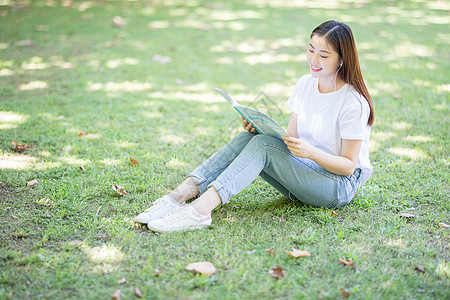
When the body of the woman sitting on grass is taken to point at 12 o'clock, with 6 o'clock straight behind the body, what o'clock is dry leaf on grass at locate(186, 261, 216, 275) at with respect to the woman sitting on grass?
The dry leaf on grass is roughly at 12 o'clock from the woman sitting on grass.

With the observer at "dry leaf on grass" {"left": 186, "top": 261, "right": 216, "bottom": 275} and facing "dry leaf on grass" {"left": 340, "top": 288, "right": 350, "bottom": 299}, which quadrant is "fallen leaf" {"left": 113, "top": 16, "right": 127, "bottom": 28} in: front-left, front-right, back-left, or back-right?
back-left

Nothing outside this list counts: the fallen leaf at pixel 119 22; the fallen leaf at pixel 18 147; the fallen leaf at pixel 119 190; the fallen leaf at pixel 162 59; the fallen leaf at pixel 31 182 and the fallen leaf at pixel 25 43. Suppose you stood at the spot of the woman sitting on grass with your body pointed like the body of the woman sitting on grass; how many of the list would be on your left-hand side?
0

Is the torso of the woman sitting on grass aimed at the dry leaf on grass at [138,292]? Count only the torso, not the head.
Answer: yes

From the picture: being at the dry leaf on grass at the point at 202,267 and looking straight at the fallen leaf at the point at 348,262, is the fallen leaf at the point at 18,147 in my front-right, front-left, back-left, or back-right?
back-left

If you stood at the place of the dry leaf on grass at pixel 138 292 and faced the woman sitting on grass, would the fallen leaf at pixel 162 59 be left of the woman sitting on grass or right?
left

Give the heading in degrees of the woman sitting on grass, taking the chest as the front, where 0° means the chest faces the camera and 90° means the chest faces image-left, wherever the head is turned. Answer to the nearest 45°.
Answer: approximately 45°

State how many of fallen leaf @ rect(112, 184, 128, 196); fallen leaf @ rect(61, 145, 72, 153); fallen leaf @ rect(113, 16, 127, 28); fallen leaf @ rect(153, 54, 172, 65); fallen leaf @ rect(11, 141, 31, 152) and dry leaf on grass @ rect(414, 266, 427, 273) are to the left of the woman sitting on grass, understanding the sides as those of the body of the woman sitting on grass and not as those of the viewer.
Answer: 1

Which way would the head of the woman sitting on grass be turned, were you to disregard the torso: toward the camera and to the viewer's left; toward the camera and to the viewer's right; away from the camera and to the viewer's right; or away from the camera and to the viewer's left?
toward the camera and to the viewer's left

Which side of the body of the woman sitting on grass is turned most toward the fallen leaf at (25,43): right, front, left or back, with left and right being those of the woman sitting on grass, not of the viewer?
right

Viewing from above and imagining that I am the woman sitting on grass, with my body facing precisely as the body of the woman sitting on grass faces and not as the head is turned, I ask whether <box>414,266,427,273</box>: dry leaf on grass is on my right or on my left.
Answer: on my left

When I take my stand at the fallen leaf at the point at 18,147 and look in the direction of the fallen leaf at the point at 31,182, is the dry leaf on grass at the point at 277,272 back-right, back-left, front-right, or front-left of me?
front-left

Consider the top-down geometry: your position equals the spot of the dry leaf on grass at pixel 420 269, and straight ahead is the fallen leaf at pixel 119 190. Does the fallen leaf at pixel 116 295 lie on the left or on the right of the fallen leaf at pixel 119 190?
left

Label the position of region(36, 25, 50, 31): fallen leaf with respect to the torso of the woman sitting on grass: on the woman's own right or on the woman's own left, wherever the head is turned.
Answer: on the woman's own right

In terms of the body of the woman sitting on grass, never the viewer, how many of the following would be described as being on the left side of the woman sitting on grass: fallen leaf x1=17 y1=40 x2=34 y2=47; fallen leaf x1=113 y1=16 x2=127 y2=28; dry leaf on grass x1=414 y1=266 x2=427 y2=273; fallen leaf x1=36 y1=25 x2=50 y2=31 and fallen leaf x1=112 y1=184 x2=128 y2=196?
1

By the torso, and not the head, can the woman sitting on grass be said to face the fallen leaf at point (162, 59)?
no

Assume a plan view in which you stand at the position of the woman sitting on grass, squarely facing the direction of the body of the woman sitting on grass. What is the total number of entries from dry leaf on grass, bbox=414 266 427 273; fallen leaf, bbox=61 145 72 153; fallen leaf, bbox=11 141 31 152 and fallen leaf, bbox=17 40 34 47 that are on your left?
1
